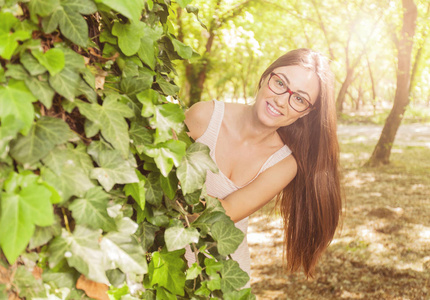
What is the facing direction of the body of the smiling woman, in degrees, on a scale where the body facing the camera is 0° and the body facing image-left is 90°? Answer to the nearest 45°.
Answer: approximately 0°

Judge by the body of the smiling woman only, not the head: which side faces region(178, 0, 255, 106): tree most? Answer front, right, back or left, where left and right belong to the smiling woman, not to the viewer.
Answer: back
